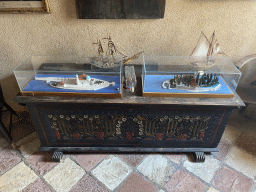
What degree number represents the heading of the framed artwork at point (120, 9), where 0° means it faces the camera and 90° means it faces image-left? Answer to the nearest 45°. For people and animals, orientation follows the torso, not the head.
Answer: approximately 0°

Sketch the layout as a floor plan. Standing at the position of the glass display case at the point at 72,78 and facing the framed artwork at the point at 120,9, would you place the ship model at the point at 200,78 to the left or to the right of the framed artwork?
right

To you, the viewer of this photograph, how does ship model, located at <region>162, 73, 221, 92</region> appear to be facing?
facing to the left of the viewer

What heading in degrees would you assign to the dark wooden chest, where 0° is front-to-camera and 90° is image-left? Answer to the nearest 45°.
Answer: approximately 0°

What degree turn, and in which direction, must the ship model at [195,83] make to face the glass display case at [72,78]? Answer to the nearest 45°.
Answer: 0° — it already faces it

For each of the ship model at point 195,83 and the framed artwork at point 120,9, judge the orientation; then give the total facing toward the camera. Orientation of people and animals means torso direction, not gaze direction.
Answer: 1

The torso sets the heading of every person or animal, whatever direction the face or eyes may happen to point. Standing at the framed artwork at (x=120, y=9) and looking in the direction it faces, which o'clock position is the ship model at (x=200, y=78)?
The ship model is roughly at 10 o'clock from the framed artwork.
